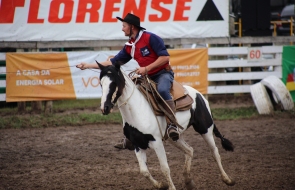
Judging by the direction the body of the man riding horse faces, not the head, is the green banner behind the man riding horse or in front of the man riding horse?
behind

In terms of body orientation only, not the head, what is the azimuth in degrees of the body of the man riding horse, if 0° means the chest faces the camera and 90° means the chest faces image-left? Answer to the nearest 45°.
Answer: approximately 45°

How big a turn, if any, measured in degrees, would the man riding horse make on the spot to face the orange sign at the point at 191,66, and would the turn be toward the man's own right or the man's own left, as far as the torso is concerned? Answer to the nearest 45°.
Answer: approximately 135° to the man's own right

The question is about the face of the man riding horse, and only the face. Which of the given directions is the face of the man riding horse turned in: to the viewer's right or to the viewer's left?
to the viewer's left

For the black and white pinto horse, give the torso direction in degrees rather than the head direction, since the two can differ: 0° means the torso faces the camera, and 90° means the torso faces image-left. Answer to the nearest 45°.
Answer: approximately 45°

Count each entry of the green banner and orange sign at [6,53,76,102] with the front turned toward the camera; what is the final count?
2

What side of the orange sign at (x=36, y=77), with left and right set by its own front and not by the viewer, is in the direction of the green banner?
left

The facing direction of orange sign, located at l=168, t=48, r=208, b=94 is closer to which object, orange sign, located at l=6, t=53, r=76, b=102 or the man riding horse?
the man riding horse
